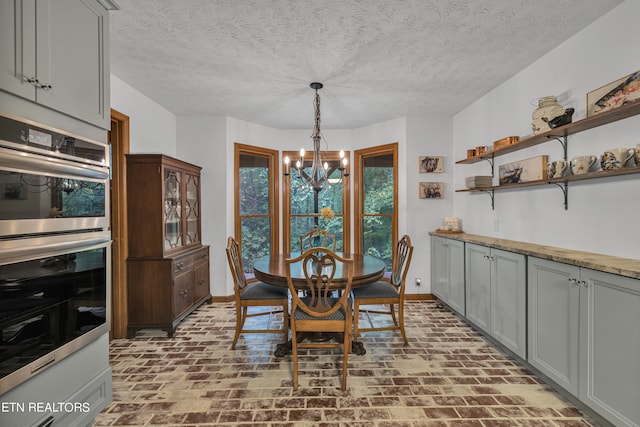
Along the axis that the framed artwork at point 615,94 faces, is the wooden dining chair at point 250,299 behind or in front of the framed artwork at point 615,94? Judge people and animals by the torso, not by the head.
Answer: in front

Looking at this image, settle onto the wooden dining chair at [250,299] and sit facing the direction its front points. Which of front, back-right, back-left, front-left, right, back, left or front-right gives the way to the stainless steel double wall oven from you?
back-right

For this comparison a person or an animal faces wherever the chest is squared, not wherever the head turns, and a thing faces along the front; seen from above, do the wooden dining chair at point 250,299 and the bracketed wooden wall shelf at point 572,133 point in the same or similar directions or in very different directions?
very different directions

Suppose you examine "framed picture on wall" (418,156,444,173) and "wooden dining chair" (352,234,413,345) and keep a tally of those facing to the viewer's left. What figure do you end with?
1

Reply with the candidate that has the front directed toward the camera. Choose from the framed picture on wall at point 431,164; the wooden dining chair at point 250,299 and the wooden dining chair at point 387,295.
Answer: the framed picture on wall

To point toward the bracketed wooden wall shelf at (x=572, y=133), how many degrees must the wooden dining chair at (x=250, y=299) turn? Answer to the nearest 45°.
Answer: approximately 45° to its right

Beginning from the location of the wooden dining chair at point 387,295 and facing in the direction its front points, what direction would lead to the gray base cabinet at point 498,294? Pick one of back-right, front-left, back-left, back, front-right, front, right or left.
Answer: back

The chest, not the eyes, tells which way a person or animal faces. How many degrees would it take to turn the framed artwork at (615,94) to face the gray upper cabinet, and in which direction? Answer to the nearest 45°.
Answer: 0° — it already faces it

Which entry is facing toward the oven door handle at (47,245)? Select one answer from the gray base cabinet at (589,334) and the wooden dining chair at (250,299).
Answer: the gray base cabinet

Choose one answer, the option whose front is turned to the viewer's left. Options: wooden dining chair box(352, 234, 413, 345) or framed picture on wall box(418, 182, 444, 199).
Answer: the wooden dining chair

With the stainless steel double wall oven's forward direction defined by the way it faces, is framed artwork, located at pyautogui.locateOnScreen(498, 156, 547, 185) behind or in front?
in front

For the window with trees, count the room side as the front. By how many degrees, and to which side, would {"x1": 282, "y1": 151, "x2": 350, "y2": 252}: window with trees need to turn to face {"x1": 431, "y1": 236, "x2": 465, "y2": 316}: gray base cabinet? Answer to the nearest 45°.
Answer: approximately 45° to its left

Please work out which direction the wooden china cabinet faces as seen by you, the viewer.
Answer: facing the viewer and to the right of the viewer

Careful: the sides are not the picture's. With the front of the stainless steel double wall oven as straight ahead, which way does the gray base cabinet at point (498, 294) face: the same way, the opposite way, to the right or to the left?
the opposite way

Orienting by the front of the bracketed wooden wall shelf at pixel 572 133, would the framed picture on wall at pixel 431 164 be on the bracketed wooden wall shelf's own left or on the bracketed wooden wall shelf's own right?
on the bracketed wooden wall shelf's own right

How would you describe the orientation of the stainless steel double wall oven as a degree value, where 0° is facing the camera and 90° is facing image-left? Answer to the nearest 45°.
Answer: approximately 315°

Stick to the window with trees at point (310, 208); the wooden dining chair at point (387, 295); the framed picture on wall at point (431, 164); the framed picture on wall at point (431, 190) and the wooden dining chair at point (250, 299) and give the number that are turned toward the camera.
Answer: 3

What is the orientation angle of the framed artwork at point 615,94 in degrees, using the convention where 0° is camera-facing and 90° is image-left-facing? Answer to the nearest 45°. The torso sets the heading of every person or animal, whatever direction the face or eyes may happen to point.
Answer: approximately 45°

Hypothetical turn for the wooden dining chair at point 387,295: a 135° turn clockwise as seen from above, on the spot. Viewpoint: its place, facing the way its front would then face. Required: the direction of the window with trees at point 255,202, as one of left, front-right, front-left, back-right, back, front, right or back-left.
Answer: left

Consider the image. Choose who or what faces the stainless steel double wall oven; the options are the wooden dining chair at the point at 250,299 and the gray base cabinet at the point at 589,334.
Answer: the gray base cabinet
